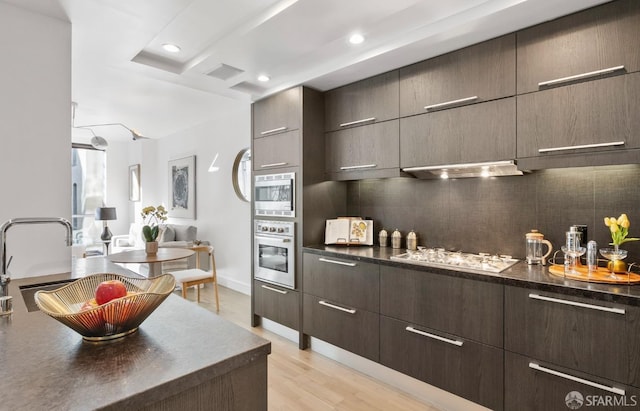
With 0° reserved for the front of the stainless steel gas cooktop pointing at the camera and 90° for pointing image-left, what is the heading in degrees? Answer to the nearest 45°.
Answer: approximately 45°

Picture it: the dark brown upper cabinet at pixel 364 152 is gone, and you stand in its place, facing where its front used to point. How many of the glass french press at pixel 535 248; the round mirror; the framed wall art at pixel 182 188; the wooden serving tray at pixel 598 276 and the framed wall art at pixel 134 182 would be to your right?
3

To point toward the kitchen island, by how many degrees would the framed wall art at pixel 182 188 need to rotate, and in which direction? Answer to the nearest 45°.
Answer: approximately 45° to its left

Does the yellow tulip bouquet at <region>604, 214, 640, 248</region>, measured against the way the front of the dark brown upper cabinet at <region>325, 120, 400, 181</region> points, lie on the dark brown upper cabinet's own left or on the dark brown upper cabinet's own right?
on the dark brown upper cabinet's own left

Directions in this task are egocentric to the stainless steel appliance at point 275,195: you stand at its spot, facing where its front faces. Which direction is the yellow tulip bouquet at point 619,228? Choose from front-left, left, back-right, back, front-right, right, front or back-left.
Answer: left

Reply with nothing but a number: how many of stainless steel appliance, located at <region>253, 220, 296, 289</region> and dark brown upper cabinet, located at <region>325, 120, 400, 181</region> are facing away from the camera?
0

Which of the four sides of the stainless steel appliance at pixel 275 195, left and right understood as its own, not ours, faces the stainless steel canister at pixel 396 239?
left

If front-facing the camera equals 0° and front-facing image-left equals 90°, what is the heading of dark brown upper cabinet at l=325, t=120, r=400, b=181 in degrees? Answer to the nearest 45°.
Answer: approximately 45°

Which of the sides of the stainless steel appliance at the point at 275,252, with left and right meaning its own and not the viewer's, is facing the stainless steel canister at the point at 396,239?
left

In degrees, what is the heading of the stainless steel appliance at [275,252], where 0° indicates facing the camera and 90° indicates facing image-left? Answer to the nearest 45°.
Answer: approximately 45°
